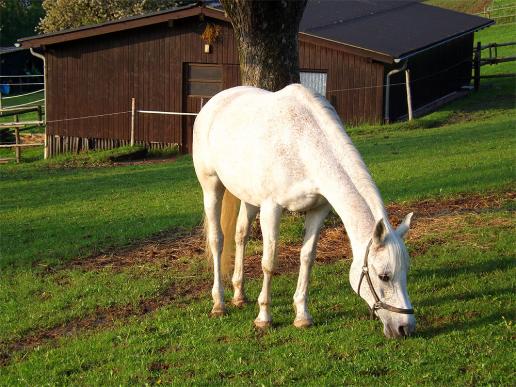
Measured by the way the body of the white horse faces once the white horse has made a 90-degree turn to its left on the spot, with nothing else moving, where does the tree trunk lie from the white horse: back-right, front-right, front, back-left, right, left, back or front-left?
front-left

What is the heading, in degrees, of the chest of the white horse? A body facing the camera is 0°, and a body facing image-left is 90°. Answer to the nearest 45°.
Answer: approximately 315°

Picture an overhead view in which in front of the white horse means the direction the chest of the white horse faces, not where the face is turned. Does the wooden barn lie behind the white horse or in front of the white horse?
behind
